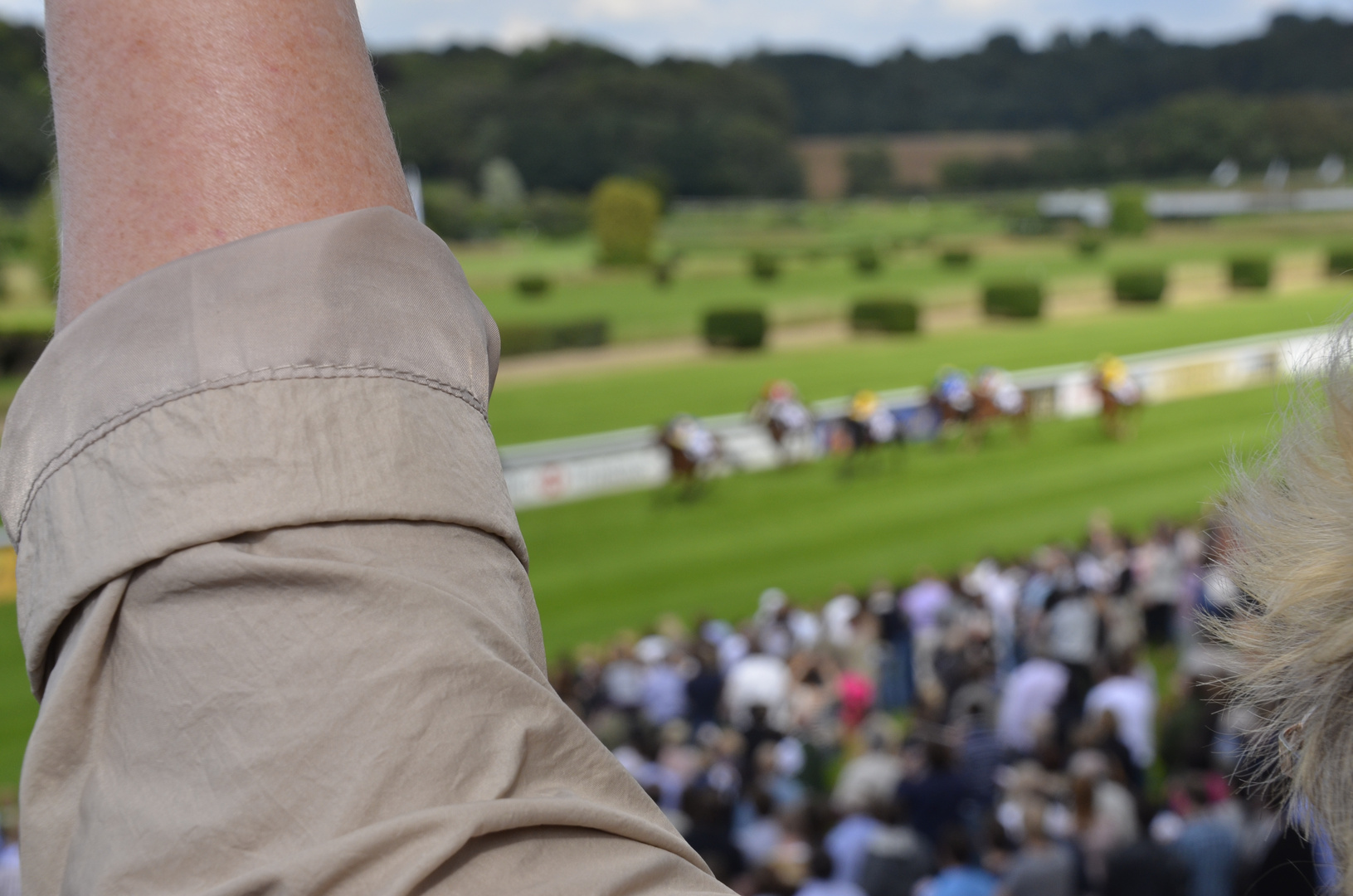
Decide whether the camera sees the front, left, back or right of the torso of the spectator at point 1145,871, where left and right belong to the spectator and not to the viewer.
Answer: back

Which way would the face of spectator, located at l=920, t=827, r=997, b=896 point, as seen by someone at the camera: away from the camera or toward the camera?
away from the camera

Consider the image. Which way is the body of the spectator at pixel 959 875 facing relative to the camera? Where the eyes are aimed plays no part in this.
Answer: away from the camera

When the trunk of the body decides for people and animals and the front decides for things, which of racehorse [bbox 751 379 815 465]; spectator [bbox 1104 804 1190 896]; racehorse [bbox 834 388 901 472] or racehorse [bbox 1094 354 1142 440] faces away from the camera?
the spectator

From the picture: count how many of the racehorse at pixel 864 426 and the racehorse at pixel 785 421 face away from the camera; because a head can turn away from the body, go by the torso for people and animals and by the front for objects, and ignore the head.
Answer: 0

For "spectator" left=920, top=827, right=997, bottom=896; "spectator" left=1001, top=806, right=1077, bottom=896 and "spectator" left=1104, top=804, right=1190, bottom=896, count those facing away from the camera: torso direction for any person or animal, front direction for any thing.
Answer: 3

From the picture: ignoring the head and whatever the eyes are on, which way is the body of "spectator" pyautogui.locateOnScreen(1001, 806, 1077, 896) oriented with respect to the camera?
away from the camera

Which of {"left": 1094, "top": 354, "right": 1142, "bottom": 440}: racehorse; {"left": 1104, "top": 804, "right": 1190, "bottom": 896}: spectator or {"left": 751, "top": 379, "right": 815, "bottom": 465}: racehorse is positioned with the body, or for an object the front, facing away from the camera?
the spectator

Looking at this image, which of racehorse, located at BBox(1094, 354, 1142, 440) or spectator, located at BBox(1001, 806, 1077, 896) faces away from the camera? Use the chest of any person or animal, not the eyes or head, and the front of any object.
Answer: the spectator

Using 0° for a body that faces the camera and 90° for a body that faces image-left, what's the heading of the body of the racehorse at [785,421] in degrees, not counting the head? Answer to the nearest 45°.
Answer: approximately 45°

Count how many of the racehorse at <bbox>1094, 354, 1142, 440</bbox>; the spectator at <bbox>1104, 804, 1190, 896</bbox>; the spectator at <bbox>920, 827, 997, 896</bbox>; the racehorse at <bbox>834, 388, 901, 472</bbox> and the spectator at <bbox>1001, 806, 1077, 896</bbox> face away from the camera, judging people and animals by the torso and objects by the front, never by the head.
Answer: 3

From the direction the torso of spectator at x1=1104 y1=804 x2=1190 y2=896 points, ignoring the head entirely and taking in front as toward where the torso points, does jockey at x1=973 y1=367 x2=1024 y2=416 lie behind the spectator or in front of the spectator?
in front

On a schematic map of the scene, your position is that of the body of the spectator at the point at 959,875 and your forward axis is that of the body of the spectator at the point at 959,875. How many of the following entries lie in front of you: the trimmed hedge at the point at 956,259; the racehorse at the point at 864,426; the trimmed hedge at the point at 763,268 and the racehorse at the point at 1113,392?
4

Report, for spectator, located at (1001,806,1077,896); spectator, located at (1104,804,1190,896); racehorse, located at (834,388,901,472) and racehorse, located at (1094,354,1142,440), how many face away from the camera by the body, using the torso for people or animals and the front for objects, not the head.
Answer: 2

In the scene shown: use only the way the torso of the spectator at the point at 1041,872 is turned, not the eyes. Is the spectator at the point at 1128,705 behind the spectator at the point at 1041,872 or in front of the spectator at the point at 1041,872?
in front
